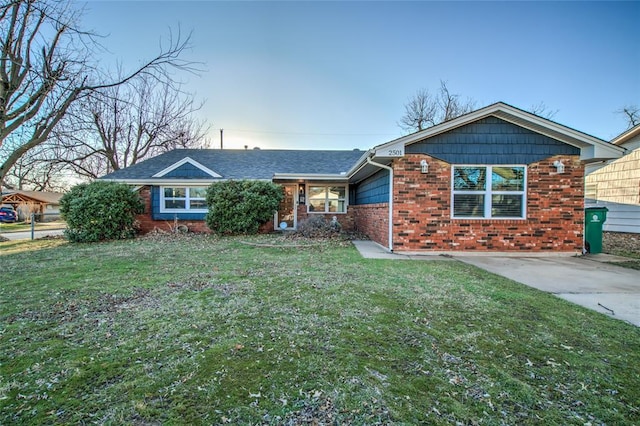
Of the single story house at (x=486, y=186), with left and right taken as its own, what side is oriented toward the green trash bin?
left

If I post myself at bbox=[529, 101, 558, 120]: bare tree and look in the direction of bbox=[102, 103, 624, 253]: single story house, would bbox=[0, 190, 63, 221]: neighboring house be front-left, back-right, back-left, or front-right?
front-right

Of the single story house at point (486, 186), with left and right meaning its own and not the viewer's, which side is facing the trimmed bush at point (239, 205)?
right

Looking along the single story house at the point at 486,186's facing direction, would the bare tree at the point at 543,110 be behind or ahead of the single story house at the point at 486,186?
behind

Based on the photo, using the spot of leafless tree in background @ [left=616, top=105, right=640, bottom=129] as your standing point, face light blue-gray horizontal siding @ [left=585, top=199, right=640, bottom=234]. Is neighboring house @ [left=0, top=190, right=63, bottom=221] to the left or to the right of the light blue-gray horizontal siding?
right

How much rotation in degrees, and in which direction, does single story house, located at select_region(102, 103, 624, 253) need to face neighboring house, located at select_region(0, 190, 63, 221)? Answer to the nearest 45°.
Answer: approximately 135° to its right

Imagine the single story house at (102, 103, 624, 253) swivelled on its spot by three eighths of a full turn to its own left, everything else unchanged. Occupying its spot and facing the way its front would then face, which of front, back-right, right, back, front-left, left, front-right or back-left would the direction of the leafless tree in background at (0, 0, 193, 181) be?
back-left

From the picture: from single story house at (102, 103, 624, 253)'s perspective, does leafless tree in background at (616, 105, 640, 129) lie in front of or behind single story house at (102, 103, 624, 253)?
behind

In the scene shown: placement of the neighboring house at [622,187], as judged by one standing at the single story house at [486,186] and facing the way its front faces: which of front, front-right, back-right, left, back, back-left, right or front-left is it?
back-left

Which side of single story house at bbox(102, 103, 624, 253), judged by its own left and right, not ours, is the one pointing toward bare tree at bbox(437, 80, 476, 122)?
back

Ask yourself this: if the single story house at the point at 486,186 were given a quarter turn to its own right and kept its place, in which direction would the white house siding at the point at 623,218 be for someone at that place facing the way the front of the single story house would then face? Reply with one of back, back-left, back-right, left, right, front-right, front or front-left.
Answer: back-right

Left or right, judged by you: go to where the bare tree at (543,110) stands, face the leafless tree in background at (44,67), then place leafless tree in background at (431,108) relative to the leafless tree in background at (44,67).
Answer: right

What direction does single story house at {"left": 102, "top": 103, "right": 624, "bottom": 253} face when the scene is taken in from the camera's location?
facing the viewer

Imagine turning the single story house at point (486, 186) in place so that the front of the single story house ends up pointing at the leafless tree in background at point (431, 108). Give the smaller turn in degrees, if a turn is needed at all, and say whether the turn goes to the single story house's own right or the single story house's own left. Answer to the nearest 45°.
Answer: approximately 180°
